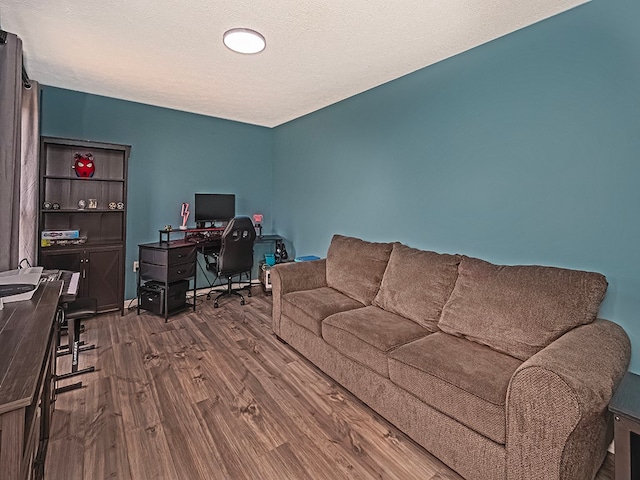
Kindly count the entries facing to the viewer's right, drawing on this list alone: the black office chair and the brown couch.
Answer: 0

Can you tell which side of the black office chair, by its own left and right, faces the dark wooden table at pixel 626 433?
back

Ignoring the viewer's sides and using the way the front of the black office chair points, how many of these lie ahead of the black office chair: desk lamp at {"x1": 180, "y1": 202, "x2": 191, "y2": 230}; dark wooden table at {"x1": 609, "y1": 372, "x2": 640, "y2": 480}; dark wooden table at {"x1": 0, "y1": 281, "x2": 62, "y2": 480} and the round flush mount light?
1

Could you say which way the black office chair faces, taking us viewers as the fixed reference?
facing away from the viewer and to the left of the viewer

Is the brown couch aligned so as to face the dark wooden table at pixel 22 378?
yes

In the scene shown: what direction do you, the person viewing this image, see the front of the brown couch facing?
facing the viewer and to the left of the viewer

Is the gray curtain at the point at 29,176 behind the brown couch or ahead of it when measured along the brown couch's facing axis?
ahead

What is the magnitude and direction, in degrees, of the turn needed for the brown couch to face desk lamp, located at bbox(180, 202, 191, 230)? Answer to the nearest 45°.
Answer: approximately 45° to its right

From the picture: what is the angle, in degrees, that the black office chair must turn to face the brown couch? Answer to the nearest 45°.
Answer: approximately 180°

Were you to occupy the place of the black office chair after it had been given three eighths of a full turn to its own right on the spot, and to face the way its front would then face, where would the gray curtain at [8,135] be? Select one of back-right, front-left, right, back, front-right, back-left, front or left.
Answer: back-right

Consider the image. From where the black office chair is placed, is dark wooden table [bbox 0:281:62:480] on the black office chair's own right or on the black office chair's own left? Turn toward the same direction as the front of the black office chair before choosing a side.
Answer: on the black office chair's own left

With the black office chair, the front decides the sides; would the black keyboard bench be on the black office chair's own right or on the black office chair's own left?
on the black office chair's own left

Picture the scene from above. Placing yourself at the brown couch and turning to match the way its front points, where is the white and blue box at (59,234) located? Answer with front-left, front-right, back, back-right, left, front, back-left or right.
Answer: front-right

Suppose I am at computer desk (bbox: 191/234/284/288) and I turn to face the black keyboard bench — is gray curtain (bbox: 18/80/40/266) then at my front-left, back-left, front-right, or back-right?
front-right

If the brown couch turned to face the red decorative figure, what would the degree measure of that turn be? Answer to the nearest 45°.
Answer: approximately 45° to its right
